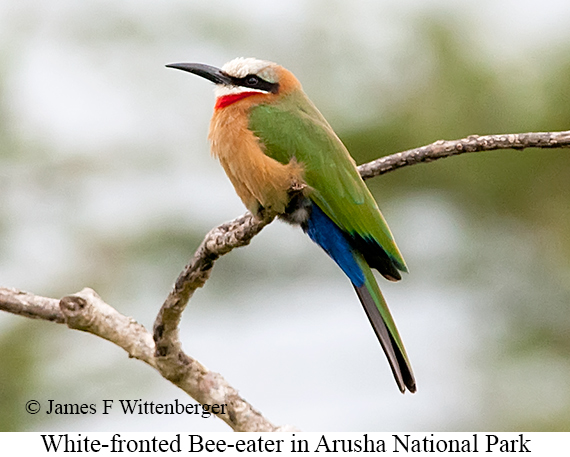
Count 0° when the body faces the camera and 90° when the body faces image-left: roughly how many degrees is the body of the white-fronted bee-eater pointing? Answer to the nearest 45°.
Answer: approximately 90°
